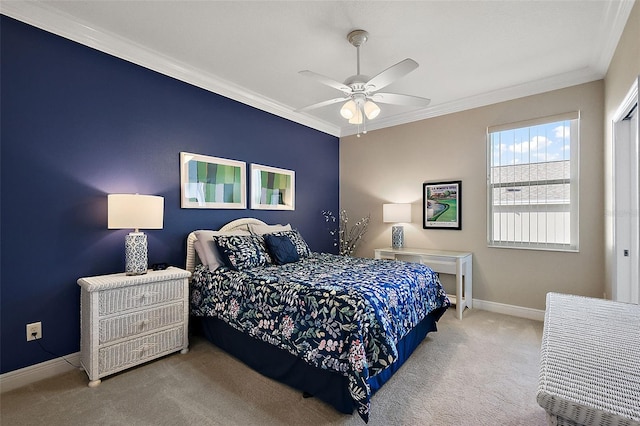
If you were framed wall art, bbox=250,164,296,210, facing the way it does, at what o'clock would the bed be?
The bed is roughly at 1 o'clock from the framed wall art.

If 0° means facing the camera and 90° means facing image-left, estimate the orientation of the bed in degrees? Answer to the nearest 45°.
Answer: approximately 315°

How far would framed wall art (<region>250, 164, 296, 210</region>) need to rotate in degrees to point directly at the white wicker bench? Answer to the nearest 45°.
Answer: approximately 45° to its right

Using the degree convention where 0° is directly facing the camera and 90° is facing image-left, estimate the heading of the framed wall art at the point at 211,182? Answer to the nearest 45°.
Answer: approximately 315°

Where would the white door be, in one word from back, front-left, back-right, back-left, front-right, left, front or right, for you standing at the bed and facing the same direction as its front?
front-left

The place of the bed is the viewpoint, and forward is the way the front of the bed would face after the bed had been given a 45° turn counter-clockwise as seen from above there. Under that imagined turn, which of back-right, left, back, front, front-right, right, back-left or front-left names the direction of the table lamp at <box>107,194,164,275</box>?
back

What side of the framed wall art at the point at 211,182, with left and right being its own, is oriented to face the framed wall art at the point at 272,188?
left

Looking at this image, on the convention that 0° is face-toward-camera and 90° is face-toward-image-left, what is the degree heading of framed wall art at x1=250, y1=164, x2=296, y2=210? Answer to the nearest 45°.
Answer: approximately 315°

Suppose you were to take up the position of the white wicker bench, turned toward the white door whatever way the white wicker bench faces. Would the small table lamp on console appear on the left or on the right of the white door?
left

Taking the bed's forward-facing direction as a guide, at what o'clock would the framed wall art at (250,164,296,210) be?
The framed wall art is roughly at 7 o'clock from the bed.
